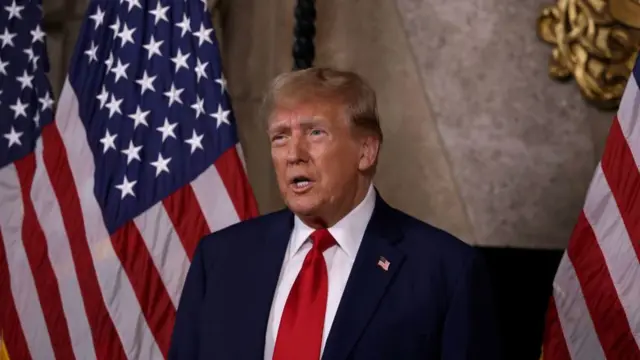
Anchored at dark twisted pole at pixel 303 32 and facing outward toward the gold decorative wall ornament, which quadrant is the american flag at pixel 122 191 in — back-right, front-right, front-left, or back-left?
back-right

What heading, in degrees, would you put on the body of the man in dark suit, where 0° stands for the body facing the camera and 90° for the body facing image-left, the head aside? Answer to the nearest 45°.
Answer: approximately 45°

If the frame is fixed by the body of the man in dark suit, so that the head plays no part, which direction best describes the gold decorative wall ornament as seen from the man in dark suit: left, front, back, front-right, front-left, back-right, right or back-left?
back

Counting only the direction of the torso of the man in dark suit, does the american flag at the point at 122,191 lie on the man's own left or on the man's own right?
on the man's own right

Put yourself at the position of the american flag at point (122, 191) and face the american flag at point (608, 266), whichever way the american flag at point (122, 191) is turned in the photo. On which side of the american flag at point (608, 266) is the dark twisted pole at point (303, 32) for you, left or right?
left

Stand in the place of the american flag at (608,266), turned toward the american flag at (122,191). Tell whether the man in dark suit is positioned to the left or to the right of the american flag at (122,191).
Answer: left

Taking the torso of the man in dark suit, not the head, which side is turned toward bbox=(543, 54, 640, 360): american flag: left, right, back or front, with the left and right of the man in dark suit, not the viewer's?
back

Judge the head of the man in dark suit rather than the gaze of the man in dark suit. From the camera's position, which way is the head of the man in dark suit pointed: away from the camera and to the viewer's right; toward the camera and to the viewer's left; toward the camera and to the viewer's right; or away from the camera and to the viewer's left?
toward the camera and to the viewer's left

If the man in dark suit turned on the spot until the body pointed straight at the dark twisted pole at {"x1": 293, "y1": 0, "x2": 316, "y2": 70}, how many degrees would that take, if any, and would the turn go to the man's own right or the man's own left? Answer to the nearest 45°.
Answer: approximately 135° to the man's own right
